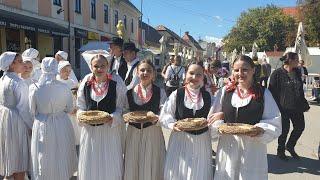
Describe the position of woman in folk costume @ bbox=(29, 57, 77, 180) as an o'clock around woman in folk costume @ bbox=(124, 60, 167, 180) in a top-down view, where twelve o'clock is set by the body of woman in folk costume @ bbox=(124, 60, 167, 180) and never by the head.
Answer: woman in folk costume @ bbox=(29, 57, 77, 180) is roughly at 3 o'clock from woman in folk costume @ bbox=(124, 60, 167, 180).

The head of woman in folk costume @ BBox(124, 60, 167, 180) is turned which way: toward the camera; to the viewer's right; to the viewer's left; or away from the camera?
toward the camera

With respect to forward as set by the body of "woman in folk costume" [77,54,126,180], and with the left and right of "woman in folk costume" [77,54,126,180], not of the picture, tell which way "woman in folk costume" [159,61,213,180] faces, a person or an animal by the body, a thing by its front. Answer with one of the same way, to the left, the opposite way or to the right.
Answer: the same way

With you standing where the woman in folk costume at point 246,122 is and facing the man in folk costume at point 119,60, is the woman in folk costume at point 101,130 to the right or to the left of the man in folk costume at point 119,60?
left

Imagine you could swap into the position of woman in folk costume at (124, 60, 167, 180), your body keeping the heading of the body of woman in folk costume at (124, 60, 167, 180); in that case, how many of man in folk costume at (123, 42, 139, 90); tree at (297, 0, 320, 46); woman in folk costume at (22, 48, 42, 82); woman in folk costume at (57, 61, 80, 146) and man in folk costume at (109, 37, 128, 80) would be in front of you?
0

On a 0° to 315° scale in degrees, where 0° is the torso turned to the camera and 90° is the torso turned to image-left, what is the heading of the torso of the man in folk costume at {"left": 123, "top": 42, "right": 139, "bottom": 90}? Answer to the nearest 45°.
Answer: approximately 45°

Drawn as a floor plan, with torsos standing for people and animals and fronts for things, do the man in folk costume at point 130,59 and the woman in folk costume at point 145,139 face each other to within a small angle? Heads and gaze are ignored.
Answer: no

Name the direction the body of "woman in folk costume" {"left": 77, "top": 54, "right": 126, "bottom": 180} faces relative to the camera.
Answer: toward the camera

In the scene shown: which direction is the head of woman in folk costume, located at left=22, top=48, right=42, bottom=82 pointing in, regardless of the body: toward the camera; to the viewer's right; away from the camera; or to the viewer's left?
toward the camera

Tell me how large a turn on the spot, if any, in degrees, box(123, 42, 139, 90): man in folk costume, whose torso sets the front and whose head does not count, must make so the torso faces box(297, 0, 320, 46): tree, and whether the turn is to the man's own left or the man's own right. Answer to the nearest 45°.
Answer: approximately 180°
